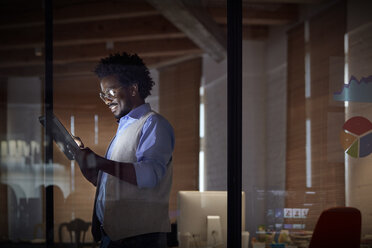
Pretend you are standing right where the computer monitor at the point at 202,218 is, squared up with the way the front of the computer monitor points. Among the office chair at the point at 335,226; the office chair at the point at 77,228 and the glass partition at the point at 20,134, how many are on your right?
1

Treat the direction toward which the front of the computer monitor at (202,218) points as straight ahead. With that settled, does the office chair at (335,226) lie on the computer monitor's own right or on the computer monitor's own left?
on the computer monitor's own right

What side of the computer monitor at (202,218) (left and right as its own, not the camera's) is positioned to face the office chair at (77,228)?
left

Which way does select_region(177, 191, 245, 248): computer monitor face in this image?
away from the camera

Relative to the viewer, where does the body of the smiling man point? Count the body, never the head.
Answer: to the viewer's left

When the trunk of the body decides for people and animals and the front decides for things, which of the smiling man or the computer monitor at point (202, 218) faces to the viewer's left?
the smiling man

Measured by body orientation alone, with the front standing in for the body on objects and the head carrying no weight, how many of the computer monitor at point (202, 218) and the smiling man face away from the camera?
1

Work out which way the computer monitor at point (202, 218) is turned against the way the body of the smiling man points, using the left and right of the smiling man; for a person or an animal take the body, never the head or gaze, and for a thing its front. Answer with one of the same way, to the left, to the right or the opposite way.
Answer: to the right

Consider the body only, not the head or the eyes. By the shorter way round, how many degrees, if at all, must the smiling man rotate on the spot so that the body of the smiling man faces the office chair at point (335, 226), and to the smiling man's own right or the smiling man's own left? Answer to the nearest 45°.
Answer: approximately 180°
